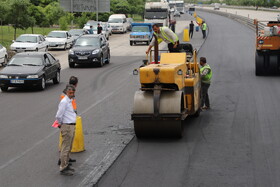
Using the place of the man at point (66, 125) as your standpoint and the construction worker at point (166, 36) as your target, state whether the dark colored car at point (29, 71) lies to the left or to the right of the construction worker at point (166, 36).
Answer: left

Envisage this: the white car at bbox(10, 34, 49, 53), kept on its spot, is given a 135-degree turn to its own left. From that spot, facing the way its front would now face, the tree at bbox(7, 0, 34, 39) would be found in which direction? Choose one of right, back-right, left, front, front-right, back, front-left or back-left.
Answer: left

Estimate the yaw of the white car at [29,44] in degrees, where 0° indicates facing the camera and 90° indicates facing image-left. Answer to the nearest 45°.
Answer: approximately 45°

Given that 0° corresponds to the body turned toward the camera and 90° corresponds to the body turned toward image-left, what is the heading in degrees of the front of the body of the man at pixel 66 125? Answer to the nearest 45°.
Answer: approximately 315°

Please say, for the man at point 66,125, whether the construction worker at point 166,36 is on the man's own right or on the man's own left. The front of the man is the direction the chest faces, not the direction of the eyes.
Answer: on the man's own left

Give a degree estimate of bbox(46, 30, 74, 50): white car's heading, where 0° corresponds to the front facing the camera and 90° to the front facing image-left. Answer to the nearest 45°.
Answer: approximately 45°

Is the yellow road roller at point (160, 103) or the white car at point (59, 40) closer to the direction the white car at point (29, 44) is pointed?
the yellow road roller
